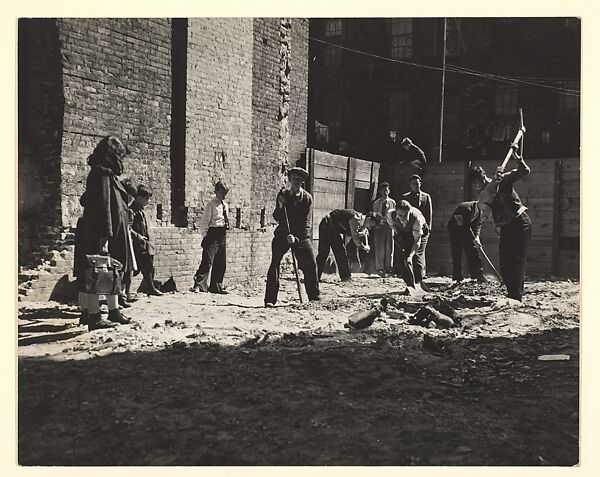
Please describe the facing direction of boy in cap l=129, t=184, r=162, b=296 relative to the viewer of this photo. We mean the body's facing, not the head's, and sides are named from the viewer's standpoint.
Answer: facing to the right of the viewer

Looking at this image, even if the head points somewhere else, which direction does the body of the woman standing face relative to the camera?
to the viewer's right

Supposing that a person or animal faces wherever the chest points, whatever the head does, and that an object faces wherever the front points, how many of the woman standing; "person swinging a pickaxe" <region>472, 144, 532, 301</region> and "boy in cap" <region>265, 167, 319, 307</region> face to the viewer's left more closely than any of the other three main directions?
1

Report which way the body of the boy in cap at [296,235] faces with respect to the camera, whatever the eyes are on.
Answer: toward the camera

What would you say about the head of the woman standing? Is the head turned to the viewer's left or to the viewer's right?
to the viewer's right

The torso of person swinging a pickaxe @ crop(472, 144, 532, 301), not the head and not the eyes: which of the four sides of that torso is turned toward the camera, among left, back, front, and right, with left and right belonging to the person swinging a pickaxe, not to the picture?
left

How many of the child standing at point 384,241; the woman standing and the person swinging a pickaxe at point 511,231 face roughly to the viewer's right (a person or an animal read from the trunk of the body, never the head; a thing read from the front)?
1

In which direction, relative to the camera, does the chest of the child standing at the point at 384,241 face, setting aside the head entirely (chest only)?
toward the camera

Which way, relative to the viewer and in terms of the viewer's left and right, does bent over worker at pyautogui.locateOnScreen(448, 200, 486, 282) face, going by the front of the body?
facing the viewer and to the right of the viewer

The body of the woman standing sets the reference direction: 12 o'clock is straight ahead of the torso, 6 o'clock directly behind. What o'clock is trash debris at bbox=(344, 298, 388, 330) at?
The trash debris is roughly at 12 o'clock from the woman standing.

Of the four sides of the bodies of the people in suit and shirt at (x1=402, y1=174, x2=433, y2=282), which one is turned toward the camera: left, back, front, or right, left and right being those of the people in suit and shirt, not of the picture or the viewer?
front

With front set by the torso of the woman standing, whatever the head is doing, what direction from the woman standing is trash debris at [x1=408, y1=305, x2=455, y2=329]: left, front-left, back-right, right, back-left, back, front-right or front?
front
